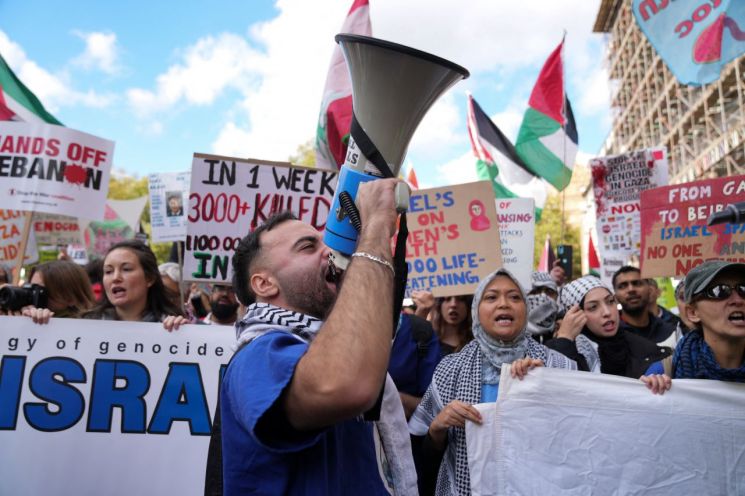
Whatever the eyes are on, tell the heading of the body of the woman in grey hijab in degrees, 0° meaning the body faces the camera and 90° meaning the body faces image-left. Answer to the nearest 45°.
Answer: approximately 0°

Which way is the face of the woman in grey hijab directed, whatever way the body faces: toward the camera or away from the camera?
toward the camera

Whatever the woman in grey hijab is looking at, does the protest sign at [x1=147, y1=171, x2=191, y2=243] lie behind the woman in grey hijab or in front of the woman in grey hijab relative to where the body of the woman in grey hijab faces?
behind

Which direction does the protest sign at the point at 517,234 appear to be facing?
toward the camera

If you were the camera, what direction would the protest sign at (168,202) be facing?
facing the viewer

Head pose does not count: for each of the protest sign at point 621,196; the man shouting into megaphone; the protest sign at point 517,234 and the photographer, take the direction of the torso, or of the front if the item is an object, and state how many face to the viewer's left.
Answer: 1

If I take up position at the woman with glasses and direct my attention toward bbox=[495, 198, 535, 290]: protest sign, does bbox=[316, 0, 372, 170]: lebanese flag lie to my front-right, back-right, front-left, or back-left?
front-left

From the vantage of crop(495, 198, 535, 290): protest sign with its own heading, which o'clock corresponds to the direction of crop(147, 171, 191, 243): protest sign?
crop(147, 171, 191, 243): protest sign is roughly at 4 o'clock from crop(495, 198, 535, 290): protest sign.

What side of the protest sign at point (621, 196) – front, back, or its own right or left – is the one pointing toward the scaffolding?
back

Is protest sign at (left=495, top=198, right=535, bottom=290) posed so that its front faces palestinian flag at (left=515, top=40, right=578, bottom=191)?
no

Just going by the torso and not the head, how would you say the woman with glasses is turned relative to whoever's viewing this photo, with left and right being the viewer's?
facing the viewer and to the right of the viewer

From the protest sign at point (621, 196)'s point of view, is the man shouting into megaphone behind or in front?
in front

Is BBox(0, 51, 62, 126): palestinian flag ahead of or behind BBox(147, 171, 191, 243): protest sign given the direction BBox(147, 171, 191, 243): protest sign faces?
ahead

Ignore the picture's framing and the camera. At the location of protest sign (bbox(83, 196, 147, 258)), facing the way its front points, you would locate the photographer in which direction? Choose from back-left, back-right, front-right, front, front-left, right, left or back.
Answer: front
